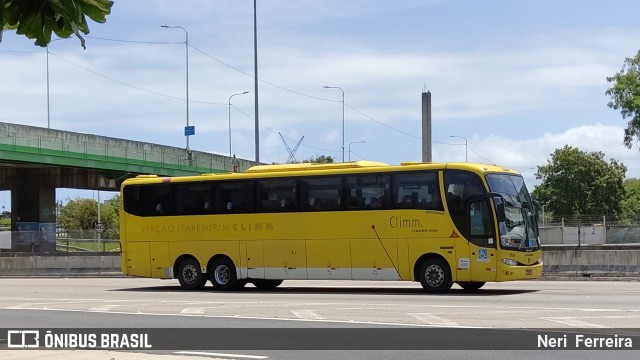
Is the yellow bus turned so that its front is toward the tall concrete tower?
no
